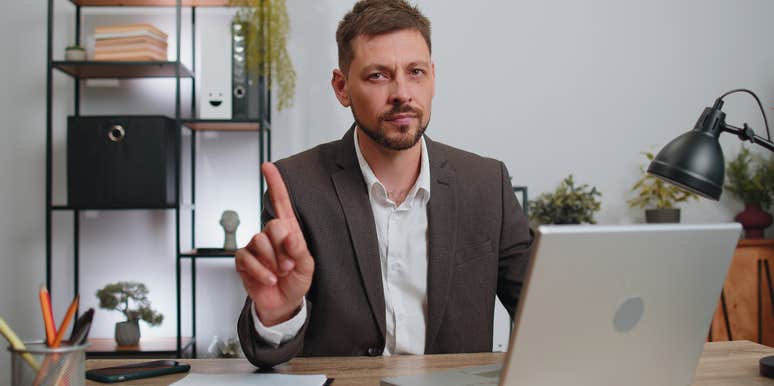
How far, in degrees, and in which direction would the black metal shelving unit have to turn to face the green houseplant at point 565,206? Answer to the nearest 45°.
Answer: approximately 90° to its left

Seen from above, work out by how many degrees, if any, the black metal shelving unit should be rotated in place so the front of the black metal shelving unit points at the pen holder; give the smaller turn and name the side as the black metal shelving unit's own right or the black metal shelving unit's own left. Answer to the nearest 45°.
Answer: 0° — it already faces it

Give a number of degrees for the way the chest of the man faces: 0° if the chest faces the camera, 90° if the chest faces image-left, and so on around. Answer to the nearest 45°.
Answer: approximately 0°

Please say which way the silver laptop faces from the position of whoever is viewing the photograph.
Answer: facing away from the viewer and to the left of the viewer

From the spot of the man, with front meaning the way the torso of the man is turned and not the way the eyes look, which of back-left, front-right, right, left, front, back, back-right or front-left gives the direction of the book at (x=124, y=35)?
back-right

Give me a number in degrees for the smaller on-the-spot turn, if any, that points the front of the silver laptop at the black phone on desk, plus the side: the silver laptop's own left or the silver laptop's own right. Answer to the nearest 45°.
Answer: approximately 45° to the silver laptop's own left

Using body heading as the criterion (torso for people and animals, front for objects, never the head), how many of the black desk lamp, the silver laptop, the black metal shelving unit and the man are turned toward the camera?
2

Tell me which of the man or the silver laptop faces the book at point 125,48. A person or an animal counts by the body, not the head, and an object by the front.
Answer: the silver laptop

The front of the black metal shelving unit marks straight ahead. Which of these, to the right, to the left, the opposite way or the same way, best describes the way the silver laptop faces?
the opposite way

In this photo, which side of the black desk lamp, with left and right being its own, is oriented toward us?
left

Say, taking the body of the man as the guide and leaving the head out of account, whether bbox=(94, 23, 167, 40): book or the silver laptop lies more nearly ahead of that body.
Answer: the silver laptop
